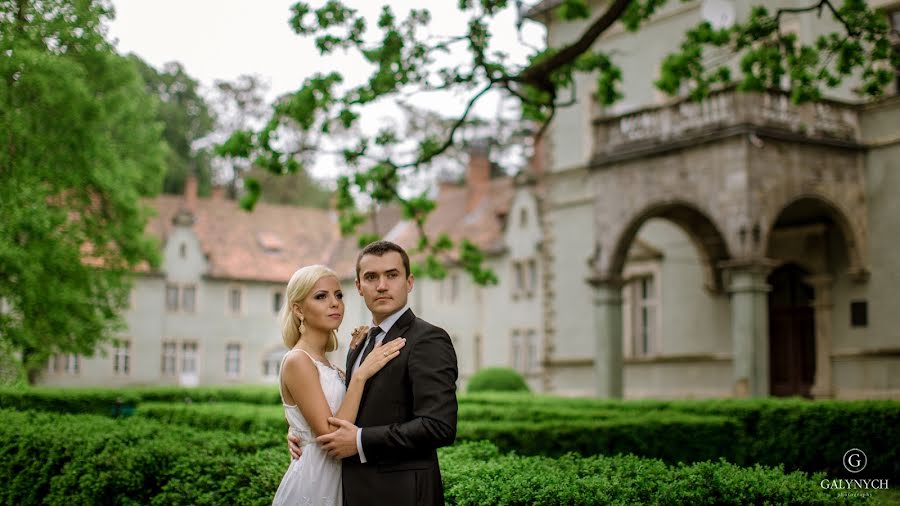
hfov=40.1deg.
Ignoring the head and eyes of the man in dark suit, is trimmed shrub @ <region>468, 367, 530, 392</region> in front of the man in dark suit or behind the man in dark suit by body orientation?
behind

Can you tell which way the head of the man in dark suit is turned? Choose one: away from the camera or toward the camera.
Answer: toward the camera

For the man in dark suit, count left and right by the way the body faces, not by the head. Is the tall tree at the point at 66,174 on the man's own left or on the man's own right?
on the man's own right

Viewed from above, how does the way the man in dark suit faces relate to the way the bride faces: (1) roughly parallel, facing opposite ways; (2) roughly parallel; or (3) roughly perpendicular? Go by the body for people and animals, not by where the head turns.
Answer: roughly perpendicular

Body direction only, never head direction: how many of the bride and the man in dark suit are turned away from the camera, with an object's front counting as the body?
0

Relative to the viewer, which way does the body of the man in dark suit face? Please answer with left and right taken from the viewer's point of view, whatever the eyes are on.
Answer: facing the viewer and to the left of the viewer

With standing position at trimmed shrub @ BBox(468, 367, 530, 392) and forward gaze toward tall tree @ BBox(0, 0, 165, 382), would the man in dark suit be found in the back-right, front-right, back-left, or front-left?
front-left
